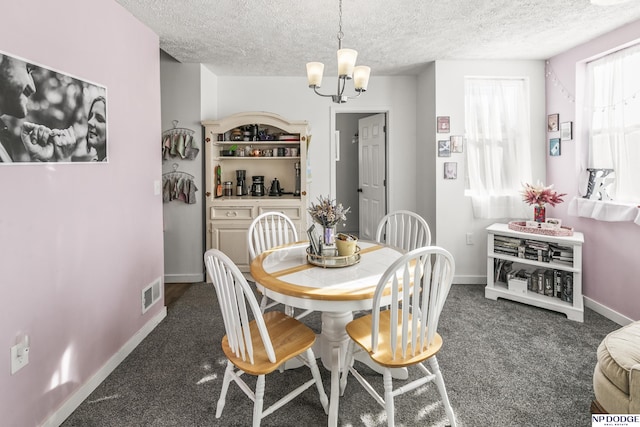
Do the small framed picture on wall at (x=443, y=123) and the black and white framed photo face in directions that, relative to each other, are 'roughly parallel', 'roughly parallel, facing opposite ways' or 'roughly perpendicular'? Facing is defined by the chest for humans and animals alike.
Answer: roughly perpendicular

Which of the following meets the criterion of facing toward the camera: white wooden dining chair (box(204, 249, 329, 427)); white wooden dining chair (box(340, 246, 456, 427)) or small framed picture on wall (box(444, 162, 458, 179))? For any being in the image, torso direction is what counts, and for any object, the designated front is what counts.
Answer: the small framed picture on wall

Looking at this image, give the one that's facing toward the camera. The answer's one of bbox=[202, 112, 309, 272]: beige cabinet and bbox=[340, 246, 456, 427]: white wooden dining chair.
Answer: the beige cabinet

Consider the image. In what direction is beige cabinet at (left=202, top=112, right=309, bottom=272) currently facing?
toward the camera

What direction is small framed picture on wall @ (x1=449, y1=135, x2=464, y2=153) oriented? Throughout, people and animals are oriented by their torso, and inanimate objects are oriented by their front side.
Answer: toward the camera

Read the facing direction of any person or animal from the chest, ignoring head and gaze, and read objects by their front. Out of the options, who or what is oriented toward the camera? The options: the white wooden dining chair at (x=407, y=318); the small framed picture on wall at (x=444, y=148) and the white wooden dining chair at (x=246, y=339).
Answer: the small framed picture on wall

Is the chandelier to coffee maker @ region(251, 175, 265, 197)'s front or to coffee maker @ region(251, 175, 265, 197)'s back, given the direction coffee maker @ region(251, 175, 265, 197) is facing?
to the front

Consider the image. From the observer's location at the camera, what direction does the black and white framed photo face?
facing the viewer and to the right of the viewer

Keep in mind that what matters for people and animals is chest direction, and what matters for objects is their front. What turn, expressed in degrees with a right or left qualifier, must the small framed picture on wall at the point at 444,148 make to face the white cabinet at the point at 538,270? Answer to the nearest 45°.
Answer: approximately 45° to its left

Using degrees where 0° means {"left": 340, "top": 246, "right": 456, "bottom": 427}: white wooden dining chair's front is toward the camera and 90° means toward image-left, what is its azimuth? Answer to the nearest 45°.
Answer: approximately 135°

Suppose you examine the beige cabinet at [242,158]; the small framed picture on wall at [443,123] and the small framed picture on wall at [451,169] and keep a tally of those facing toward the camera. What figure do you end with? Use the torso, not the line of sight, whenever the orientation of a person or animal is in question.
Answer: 3

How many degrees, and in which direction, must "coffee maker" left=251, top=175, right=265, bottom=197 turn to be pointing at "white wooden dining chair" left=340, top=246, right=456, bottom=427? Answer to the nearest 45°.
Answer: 0° — it already faces it

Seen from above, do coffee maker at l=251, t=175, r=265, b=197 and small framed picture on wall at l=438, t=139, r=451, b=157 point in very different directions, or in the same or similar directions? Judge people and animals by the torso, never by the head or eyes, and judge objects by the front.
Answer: same or similar directions
